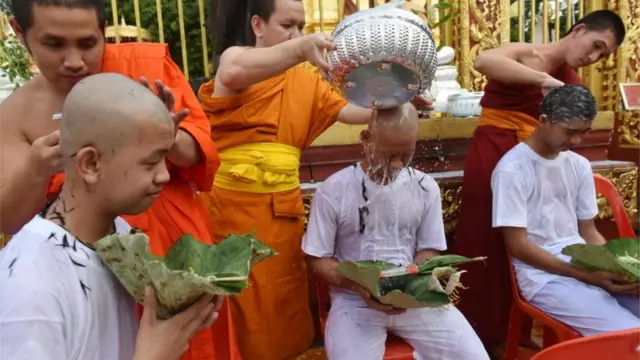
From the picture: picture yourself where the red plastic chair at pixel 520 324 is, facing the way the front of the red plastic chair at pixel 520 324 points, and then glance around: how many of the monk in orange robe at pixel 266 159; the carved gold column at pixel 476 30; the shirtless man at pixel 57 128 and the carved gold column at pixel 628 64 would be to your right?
2

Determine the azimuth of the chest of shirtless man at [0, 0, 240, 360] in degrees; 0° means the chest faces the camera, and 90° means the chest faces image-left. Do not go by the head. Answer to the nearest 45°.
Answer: approximately 0°

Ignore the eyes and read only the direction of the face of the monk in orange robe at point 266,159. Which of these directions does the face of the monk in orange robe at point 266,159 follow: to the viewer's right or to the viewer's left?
to the viewer's right

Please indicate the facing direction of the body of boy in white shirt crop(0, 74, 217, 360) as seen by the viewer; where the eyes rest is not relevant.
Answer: to the viewer's right

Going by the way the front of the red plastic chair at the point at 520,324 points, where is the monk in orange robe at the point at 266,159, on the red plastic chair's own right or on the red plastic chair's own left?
on the red plastic chair's own right

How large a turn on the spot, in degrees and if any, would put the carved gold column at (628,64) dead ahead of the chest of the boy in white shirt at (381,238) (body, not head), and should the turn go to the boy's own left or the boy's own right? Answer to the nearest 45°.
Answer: approximately 135° to the boy's own left

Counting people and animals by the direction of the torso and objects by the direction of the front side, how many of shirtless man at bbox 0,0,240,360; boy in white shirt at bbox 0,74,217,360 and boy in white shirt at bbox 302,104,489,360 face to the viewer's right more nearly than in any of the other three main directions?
1

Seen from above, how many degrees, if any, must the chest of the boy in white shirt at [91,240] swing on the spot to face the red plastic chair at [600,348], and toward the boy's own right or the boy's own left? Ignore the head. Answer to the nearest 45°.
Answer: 0° — they already face it
